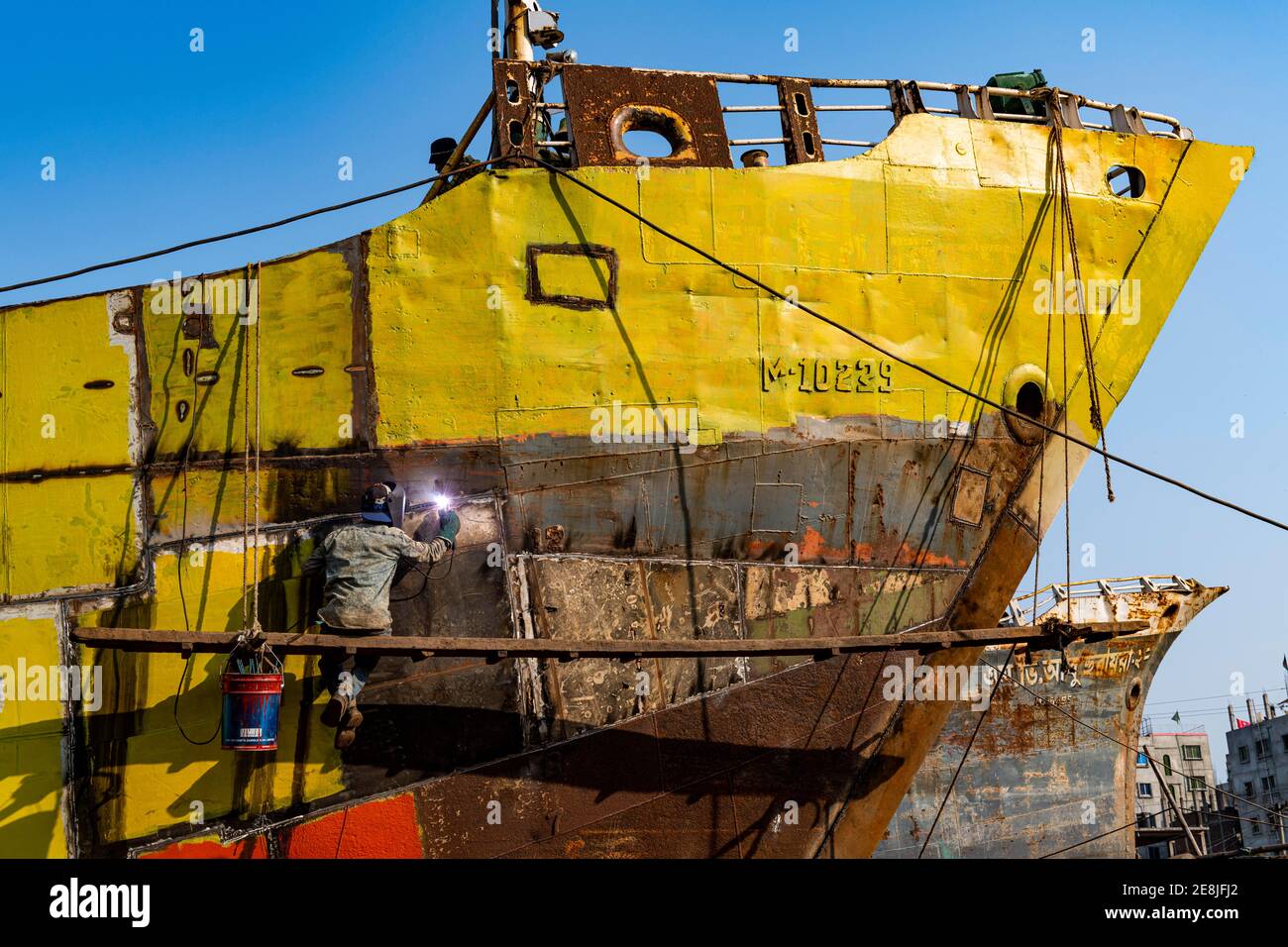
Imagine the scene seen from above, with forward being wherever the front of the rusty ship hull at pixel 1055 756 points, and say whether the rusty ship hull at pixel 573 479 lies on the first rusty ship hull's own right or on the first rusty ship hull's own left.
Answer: on the first rusty ship hull's own right

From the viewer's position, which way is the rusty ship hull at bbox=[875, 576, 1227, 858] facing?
facing to the right of the viewer

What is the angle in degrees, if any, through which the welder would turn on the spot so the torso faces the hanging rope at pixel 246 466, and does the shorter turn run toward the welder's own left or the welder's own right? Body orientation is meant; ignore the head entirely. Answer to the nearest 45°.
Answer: approximately 45° to the welder's own left

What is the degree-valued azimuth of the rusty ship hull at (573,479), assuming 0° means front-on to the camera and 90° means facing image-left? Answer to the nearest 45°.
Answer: approximately 270°

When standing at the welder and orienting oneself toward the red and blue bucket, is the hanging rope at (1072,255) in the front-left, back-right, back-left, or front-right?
back-left

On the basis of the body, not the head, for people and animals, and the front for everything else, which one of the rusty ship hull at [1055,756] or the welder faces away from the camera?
the welder

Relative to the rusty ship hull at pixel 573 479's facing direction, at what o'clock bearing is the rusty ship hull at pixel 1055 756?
the rusty ship hull at pixel 1055 756 is roughly at 10 o'clock from the rusty ship hull at pixel 573 479.

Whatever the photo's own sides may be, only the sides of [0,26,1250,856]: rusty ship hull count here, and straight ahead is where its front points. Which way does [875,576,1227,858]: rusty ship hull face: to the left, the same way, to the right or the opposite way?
the same way

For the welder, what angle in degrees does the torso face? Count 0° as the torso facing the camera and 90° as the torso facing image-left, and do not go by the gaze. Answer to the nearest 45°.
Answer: approximately 180°

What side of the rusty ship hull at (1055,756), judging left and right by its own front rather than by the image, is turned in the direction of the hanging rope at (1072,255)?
right

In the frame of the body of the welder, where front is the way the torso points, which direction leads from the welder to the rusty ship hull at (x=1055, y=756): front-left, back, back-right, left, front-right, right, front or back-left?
front-right

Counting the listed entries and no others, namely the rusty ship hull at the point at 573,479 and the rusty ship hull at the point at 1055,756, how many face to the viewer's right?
2

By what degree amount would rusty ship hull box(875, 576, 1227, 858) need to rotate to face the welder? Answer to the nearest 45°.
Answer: approximately 90° to its right
